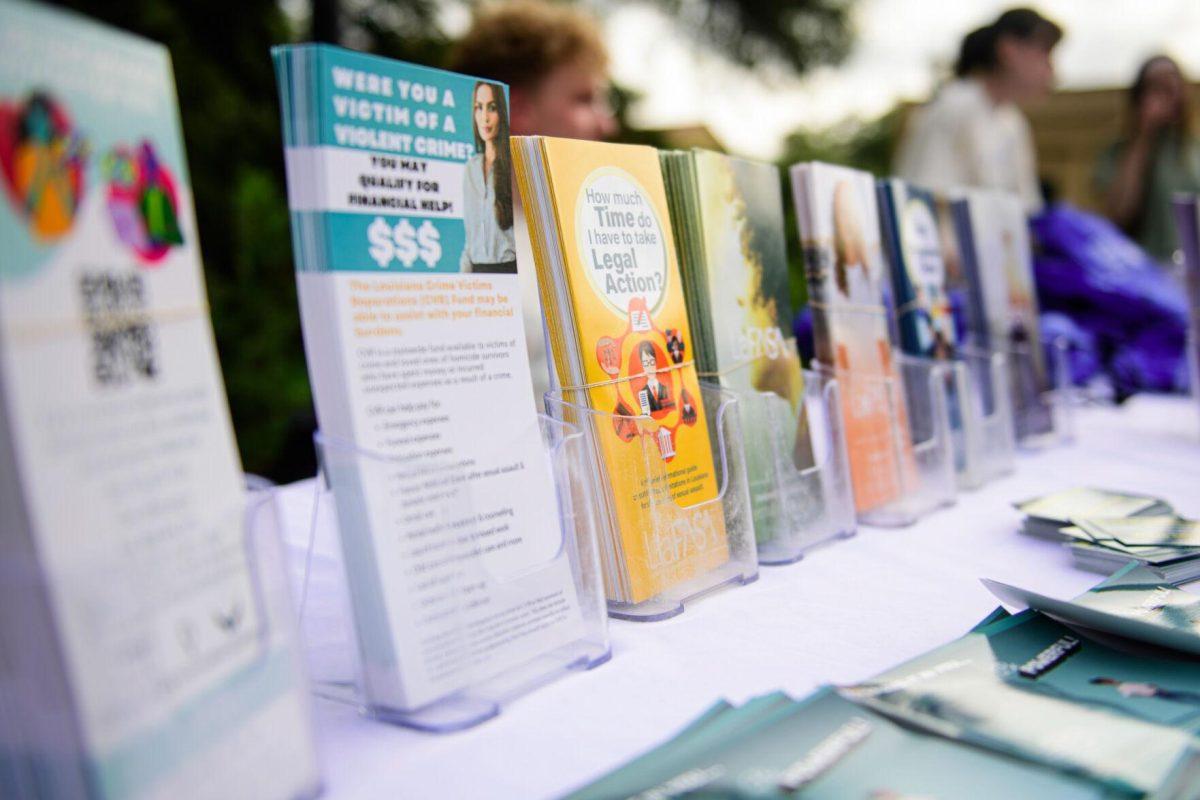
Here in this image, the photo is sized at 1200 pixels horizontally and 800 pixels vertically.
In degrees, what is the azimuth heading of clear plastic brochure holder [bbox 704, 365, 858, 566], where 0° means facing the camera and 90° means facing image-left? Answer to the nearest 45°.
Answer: approximately 315°

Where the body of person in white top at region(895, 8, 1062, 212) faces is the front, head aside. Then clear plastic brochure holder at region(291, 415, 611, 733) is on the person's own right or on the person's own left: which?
on the person's own right

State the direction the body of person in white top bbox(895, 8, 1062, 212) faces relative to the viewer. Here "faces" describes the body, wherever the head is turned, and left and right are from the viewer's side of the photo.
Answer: facing to the right of the viewer

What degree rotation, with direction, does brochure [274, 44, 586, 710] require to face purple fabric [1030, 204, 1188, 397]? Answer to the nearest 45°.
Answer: approximately 90° to its left

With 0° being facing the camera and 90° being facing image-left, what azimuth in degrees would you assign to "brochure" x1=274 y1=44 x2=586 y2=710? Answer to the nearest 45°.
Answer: approximately 315°

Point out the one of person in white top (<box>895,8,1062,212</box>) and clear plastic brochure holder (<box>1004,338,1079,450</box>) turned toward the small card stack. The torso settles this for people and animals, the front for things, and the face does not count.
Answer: the clear plastic brochure holder

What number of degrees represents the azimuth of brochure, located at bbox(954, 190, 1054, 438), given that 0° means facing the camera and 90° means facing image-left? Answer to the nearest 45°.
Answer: approximately 315°
